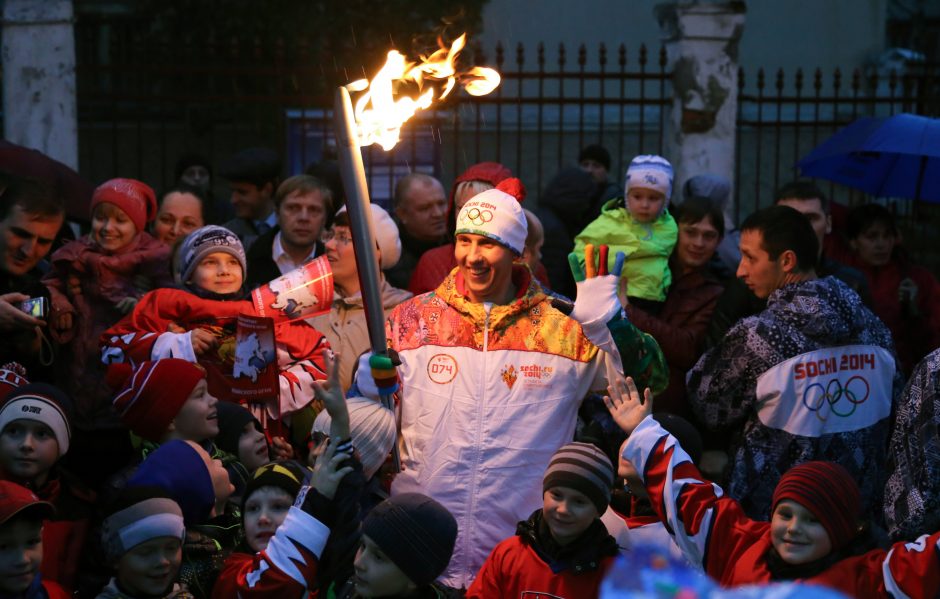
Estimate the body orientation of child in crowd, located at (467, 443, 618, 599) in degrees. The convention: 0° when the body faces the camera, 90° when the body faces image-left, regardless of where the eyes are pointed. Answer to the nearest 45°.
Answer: approximately 0°

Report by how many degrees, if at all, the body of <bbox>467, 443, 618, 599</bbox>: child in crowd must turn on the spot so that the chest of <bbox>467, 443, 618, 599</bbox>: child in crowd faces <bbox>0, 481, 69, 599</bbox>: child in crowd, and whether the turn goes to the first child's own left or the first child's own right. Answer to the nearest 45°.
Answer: approximately 90° to the first child's own right

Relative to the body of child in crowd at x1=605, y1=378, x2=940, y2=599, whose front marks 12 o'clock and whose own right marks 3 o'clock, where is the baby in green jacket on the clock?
The baby in green jacket is roughly at 4 o'clock from the child in crowd.

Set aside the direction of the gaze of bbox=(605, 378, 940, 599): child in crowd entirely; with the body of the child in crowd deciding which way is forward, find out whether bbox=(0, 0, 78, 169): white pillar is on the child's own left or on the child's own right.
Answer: on the child's own right

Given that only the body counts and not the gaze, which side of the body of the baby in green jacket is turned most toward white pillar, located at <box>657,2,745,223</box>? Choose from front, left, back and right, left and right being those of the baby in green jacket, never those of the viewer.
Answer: back

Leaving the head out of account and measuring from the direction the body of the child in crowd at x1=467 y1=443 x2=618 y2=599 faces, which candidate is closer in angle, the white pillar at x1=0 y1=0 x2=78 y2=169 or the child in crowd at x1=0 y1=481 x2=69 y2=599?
the child in crowd

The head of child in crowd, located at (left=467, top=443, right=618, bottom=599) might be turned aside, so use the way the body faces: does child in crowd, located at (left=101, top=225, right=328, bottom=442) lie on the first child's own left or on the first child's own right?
on the first child's own right

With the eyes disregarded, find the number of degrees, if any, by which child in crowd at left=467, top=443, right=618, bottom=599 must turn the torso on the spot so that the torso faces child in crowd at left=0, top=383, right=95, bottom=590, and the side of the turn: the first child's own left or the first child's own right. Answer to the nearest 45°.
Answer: approximately 90° to the first child's own right

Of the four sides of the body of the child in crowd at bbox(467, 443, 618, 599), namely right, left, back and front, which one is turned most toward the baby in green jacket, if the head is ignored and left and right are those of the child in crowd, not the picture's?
back

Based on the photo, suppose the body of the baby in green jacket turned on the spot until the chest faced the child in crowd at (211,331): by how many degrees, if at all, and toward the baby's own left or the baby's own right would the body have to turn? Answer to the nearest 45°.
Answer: approximately 45° to the baby's own right

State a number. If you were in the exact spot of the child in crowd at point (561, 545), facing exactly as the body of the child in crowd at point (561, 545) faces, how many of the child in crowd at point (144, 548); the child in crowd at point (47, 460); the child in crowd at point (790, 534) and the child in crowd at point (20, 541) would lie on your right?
3

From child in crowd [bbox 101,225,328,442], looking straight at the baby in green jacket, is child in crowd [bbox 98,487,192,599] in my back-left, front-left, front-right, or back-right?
back-right

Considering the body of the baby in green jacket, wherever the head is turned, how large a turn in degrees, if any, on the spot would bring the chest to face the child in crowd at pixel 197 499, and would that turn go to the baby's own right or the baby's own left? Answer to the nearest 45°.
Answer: approximately 45° to the baby's own right

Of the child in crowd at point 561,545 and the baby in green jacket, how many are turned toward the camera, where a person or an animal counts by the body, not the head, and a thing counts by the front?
2
